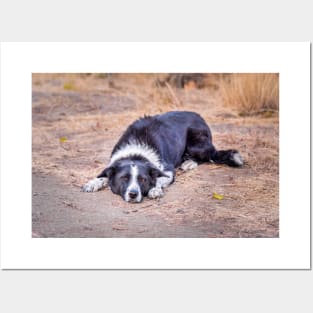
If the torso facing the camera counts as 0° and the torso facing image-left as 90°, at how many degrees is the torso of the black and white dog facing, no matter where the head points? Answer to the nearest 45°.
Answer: approximately 45°

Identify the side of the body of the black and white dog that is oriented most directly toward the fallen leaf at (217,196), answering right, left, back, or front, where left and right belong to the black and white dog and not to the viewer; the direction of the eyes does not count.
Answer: left
